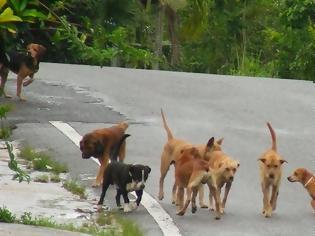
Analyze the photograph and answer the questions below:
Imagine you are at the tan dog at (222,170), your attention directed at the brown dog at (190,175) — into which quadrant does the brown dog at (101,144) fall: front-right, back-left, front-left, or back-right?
front-right

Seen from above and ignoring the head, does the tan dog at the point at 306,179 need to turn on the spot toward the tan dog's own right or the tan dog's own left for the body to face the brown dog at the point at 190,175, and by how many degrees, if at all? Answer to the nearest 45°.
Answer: approximately 45° to the tan dog's own left

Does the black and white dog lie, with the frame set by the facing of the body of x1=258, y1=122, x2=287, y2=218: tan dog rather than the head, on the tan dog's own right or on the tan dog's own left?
on the tan dog's own right

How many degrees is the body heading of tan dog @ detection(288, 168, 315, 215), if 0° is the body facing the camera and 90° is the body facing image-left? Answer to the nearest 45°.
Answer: approximately 90°

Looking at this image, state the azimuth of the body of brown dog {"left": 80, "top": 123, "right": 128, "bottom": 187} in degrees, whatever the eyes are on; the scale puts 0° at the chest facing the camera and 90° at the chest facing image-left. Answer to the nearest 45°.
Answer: approximately 45°

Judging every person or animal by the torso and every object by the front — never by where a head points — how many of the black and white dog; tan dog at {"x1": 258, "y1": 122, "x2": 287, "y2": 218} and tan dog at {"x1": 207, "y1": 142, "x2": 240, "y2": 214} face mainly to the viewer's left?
0

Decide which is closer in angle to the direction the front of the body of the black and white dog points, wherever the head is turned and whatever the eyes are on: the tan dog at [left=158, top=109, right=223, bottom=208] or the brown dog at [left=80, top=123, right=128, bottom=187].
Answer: the tan dog

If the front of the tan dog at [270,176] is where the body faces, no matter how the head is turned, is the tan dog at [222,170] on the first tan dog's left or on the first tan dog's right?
on the first tan dog's right

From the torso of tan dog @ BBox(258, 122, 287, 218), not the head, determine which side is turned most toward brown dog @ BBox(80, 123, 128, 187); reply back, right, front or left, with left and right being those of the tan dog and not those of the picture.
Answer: right

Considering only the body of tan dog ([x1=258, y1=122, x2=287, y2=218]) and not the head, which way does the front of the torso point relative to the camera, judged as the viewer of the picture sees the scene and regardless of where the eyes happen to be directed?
toward the camera

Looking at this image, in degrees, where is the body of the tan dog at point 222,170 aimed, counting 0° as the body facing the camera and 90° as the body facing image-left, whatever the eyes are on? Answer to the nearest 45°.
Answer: approximately 315°

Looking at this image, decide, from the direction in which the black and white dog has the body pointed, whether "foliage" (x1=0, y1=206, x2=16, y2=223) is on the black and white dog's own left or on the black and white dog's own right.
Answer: on the black and white dog's own right

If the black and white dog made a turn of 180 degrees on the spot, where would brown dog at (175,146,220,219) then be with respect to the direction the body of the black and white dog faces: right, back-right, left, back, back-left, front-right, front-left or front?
back-right

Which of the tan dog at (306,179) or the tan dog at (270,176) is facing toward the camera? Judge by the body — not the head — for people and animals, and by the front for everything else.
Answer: the tan dog at (270,176)

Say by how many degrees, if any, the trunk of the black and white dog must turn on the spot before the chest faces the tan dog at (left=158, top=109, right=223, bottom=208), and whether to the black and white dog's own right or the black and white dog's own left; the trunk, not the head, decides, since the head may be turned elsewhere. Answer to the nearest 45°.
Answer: approximately 90° to the black and white dog's own left
